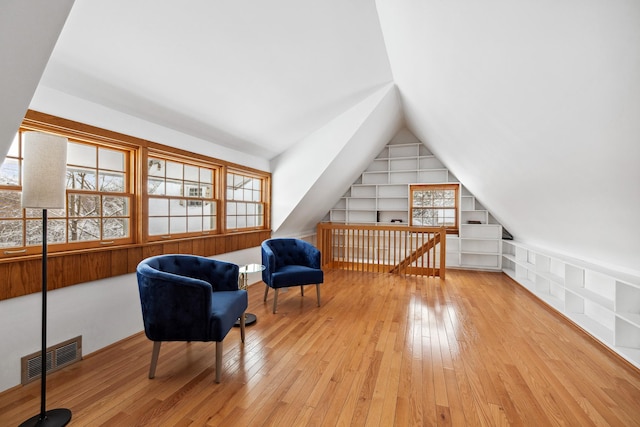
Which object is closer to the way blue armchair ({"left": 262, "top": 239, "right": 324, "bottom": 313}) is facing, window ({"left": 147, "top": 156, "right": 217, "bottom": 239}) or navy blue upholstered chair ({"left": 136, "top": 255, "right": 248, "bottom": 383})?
the navy blue upholstered chair

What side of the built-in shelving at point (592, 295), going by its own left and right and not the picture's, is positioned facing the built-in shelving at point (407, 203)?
right

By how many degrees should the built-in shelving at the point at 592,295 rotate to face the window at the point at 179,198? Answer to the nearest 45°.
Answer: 0° — it already faces it

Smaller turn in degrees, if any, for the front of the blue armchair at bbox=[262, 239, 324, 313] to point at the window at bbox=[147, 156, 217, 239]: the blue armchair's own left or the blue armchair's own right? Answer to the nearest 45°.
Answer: approximately 135° to the blue armchair's own right

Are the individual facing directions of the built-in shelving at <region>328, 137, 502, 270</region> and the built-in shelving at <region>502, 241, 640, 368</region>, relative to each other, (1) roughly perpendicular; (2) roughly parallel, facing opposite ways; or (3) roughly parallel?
roughly perpendicular

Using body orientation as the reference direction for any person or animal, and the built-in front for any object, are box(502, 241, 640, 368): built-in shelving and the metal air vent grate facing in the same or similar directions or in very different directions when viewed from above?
very different directions

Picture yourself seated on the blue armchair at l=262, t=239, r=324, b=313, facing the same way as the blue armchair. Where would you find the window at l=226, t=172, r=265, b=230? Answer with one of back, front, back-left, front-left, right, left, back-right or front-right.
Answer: back

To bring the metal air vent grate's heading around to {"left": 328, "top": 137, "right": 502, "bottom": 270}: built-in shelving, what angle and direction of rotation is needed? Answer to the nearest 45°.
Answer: approximately 45° to its left

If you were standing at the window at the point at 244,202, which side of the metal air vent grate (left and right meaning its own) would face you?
left

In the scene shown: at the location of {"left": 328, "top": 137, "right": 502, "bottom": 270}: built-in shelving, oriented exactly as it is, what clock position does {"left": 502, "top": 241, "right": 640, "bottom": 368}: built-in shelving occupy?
{"left": 502, "top": 241, "right": 640, "bottom": 368}: built-in shelving is roughly at 11 o'clock from {"left": 328, "top": 137, "right": 502, "bottom": 270}: built-in shelving.
